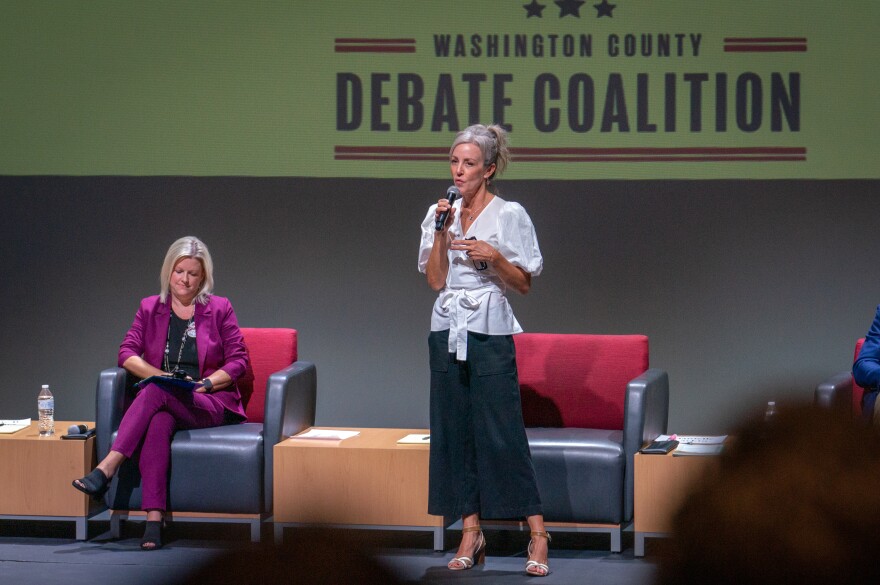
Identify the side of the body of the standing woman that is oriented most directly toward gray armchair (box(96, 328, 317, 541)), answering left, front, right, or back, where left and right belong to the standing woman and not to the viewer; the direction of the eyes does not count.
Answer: right

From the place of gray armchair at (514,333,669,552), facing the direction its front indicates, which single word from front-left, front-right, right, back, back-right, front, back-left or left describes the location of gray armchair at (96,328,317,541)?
right

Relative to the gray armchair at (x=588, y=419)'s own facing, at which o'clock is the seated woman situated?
The seated woman is roughly at 3 o'clock from the gray armchair.

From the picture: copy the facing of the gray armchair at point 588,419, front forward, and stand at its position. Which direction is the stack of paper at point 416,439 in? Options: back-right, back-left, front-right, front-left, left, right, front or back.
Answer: right

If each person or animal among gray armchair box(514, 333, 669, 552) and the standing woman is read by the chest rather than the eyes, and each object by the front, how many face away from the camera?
0

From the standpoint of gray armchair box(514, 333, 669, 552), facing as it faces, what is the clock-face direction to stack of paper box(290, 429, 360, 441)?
The stack of paper is roughly at 3 o'clock from the gray armchair.

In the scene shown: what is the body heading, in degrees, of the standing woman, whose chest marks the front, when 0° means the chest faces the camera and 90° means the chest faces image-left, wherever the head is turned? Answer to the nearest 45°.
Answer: approximately 45°

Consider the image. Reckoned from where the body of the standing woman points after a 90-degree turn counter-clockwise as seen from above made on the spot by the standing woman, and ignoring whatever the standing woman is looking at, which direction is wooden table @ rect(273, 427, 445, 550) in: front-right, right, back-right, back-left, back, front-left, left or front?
back

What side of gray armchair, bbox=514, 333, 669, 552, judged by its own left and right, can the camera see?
front

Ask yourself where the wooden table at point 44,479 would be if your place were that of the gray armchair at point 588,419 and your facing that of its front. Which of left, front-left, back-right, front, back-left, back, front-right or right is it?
right

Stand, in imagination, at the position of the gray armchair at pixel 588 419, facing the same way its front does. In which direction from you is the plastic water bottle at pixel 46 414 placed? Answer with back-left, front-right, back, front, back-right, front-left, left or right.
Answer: right

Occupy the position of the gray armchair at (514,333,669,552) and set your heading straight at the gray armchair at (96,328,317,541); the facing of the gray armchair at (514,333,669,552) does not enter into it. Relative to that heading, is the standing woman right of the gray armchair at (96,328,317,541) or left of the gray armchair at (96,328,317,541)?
left
